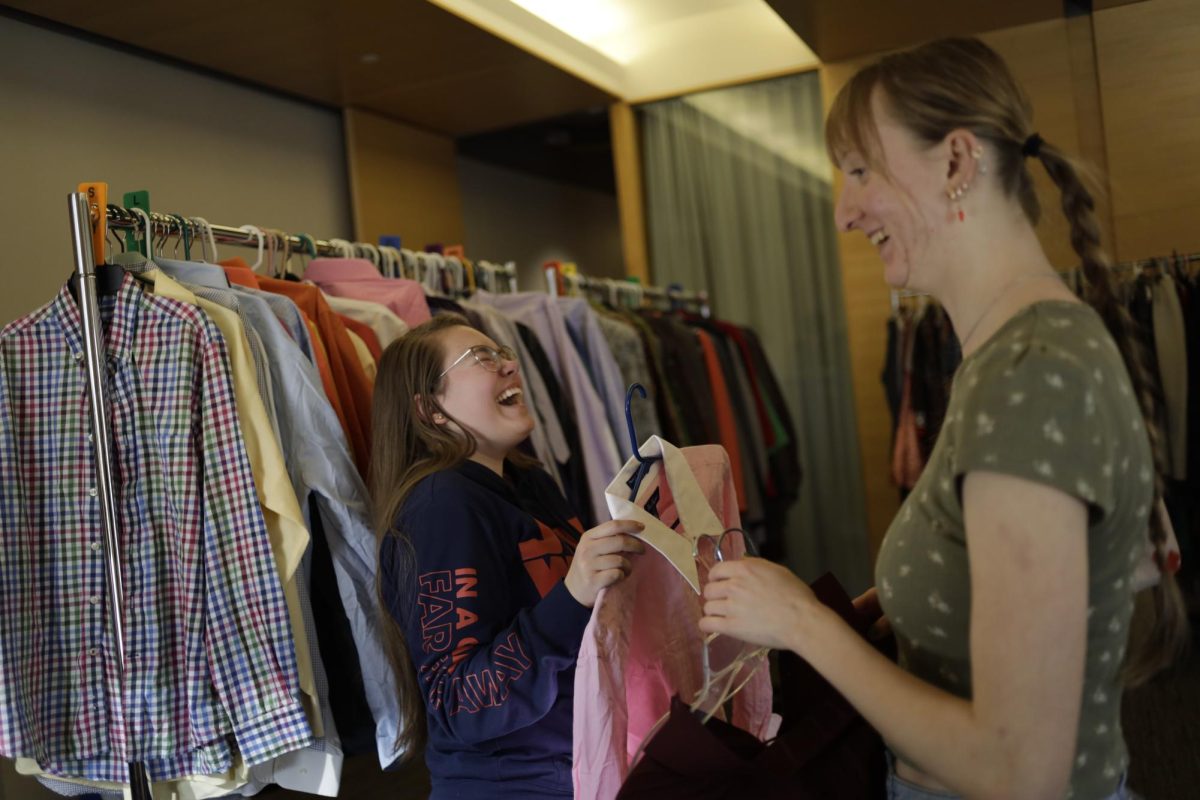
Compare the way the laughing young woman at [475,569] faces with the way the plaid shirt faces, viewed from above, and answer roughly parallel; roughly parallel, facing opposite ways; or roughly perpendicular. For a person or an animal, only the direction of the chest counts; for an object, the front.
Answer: roughly perpendicular

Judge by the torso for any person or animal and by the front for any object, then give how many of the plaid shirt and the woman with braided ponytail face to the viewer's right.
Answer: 0

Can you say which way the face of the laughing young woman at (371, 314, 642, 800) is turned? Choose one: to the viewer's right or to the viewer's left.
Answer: to the viewer's right

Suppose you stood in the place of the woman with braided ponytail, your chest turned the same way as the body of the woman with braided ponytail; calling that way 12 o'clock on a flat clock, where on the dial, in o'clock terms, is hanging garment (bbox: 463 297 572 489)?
The hanging garment is roughly at 2 o'clock from the woman with braided ponytail.

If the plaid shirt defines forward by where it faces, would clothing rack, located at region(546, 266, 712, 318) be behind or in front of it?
behind

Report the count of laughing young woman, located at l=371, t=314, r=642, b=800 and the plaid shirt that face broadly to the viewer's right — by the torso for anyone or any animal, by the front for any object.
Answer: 1

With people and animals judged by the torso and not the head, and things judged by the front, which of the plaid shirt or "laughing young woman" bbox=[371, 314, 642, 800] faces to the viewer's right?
the laughing young woman

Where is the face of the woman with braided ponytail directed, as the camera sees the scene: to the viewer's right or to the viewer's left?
to the viewer's left

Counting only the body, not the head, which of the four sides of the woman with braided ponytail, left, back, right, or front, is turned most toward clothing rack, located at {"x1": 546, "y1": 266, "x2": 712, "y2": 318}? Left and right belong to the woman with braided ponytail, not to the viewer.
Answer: right

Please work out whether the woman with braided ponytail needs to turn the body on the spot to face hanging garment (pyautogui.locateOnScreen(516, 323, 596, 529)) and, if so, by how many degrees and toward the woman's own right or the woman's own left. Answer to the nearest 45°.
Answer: approximately 45° to the woman's own right

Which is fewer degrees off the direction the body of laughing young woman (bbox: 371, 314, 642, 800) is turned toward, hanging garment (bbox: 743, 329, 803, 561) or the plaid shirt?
the hanging garment

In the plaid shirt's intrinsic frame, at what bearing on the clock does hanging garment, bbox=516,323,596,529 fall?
The hanging garment is roughly at 8 o'clock from the plaid shirt.

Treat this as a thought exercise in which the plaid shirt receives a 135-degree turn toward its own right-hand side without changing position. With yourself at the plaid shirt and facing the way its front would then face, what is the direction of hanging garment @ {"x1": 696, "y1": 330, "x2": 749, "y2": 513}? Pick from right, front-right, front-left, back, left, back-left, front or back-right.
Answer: right

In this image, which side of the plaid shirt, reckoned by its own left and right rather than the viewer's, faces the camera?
front

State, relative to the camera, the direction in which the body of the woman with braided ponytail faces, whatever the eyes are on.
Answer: to the viewer's left
